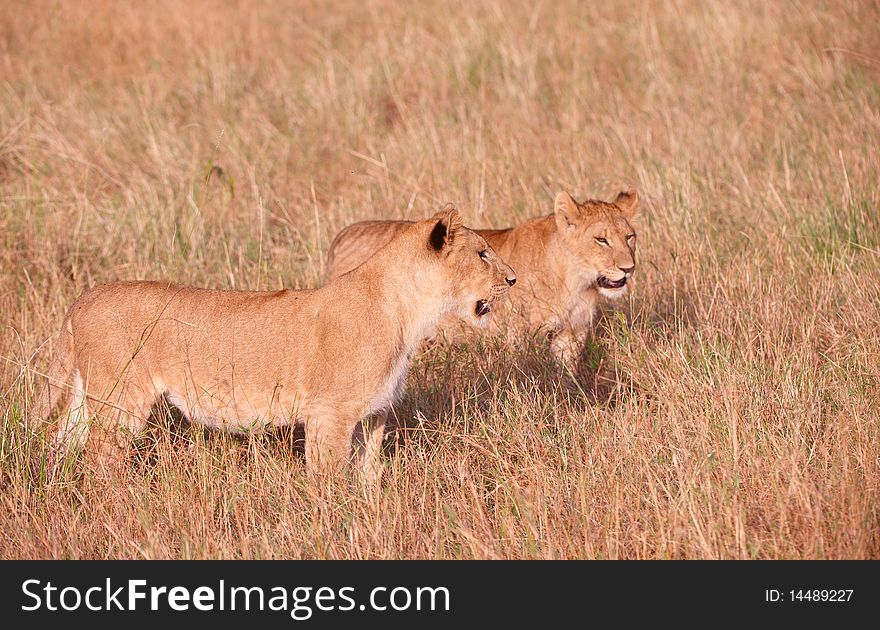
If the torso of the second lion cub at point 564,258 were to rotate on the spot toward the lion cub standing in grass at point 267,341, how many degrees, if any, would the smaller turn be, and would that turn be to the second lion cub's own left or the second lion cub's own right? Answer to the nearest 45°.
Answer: approximately 90° to the second lion cub's own right

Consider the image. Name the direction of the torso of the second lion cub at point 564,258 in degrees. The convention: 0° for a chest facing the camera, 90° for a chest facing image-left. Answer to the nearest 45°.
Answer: approximately 315°

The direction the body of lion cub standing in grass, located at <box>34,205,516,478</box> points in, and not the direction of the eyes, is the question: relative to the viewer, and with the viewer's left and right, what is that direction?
facing to the right of the viewer

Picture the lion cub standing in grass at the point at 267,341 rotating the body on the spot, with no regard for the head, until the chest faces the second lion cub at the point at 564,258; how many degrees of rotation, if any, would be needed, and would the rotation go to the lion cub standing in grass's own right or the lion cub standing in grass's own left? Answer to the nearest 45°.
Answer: approximately 45° to the lion cub standing in grass's own left
